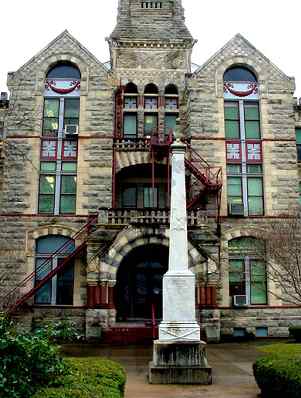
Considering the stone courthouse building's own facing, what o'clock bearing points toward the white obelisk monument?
The white obelisk monument is roughly at 12 o'clock from the stone courthouse building.

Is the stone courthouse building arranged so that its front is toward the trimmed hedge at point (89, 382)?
yes

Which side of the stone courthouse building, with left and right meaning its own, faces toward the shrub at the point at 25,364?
front

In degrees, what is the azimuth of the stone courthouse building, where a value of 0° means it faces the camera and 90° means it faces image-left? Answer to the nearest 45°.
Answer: approximately 0°
